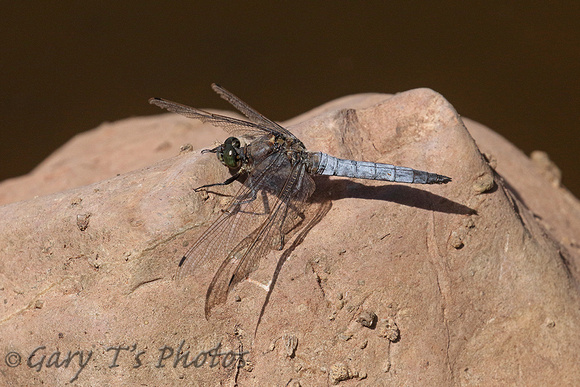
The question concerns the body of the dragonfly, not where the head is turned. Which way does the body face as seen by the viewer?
to the viewer's left
